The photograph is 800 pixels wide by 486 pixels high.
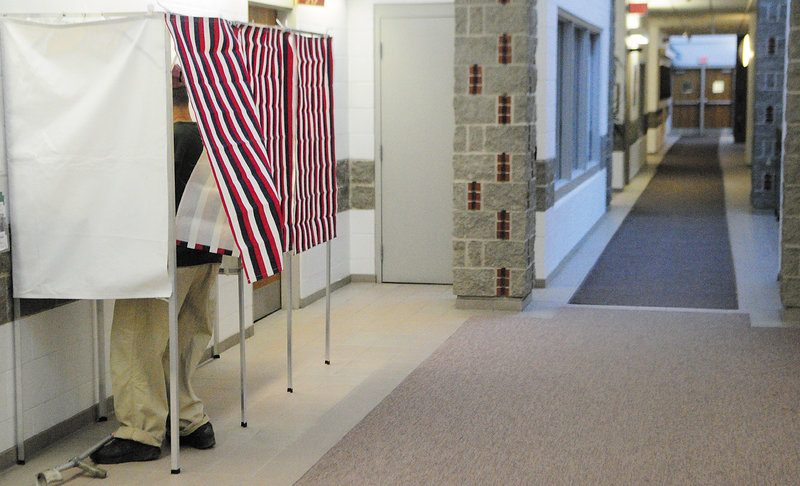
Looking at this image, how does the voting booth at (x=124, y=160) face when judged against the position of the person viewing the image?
facing the viewer and to the right of the viewer

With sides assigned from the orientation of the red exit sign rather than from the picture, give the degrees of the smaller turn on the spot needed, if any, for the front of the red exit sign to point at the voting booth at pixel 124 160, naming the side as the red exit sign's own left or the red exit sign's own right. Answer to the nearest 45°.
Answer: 0° — it already faces it

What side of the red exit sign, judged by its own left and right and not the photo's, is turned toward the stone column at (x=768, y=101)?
left

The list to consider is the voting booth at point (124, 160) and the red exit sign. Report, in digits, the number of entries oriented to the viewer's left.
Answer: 0

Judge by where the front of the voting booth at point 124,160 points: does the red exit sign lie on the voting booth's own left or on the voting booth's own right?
on the voting booth's own left

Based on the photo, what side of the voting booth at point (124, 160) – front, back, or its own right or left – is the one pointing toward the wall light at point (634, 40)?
left

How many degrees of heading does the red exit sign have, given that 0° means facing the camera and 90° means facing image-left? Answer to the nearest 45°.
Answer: approximately 0°
